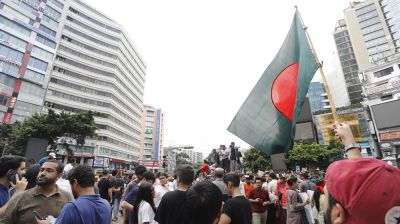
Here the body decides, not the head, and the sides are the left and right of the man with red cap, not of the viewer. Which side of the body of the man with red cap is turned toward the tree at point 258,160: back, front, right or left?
front

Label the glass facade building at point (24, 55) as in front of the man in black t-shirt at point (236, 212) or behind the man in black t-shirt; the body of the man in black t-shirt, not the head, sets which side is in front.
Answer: in front

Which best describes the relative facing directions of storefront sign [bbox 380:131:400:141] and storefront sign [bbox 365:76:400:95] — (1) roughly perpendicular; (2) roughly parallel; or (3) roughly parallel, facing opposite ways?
roughly parallel

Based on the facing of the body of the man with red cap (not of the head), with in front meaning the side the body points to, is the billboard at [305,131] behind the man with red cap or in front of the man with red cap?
in front

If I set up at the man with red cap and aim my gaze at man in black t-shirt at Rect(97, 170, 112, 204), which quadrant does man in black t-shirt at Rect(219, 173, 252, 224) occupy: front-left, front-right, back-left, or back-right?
front-right

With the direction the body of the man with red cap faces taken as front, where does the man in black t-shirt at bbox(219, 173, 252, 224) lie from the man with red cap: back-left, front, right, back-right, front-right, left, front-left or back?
front

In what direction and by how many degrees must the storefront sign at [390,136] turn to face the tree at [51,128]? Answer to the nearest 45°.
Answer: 0° — it already faces it

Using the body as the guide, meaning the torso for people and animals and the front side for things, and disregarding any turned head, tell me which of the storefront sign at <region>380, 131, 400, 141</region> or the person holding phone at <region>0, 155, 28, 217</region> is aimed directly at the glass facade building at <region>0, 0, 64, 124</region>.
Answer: the storefront sign

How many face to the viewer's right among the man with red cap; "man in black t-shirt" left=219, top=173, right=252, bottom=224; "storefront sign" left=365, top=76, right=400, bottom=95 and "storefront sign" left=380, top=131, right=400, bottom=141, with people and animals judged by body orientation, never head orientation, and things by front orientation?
0

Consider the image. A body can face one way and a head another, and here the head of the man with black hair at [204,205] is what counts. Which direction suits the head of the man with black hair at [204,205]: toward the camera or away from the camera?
away from the camera

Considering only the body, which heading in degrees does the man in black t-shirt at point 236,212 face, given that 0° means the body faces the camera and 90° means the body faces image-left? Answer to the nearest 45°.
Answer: approximately 135°

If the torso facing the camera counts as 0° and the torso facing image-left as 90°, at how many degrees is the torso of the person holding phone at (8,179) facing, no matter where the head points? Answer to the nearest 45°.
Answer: approximately 270°

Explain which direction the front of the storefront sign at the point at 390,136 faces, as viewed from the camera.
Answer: facing the viewer and to the left of the viewer

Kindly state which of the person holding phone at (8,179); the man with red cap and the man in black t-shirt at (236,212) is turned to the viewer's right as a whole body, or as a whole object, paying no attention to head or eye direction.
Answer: the person holding phone

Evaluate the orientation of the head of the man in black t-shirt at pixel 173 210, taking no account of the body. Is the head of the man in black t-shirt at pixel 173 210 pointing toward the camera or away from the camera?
away from the camera
